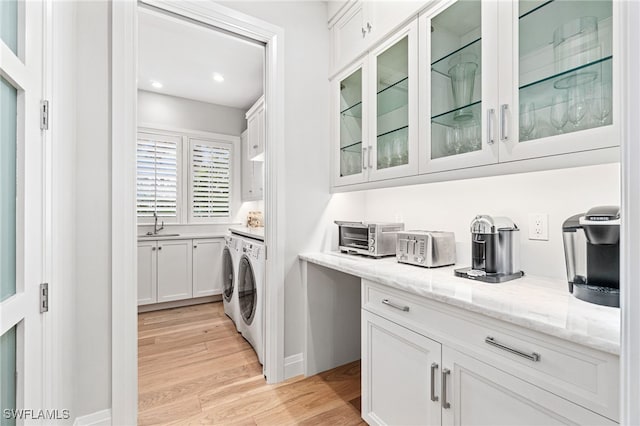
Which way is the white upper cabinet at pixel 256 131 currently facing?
to the viewer's left

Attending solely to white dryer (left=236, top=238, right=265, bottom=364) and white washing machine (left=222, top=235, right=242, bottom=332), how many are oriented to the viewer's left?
2

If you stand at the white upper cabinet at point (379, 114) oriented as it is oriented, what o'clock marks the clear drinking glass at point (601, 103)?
The clear drinking glass is roughly at 9 o'clock from the white upper cabinet.

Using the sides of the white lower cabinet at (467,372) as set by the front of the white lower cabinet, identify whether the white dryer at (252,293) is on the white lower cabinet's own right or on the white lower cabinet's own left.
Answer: on the white lower cabinet's own right

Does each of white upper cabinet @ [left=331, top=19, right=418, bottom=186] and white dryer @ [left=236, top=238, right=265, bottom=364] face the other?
no

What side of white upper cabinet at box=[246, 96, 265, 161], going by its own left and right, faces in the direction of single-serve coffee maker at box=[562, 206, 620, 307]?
left

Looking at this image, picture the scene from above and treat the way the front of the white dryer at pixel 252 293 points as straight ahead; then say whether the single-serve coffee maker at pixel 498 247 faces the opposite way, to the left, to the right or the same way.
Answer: the same way

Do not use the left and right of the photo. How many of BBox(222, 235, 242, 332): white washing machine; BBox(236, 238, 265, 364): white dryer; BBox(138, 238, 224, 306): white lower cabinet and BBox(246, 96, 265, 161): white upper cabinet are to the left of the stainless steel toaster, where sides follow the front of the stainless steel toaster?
0

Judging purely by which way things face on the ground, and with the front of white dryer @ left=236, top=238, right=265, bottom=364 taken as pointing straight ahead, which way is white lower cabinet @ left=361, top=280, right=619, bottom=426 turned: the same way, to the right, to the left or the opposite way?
the same way

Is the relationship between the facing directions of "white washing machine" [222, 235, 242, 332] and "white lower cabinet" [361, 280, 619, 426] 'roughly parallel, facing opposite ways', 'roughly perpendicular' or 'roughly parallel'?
roughly parallel

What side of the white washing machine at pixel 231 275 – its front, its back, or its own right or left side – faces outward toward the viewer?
left

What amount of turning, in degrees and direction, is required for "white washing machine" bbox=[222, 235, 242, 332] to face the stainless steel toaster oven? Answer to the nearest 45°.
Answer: approximately 135° to its left

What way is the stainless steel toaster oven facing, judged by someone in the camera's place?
facing the viewer and to the left of the viewer

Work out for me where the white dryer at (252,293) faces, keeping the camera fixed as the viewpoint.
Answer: facing to the left of the viewer

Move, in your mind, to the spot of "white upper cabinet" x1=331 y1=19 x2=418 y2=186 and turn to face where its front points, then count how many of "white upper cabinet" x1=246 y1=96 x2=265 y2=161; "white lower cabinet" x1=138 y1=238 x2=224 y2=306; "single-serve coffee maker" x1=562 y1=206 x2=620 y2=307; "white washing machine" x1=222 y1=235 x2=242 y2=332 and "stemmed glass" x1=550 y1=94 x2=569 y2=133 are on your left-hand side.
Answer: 2

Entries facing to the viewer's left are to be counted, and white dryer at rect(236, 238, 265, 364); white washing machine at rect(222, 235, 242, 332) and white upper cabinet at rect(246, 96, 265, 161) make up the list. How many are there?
3

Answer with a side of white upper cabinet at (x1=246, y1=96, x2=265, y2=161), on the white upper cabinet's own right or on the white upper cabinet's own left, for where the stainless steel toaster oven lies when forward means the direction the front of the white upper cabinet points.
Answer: on the white upper cabinet's own left
